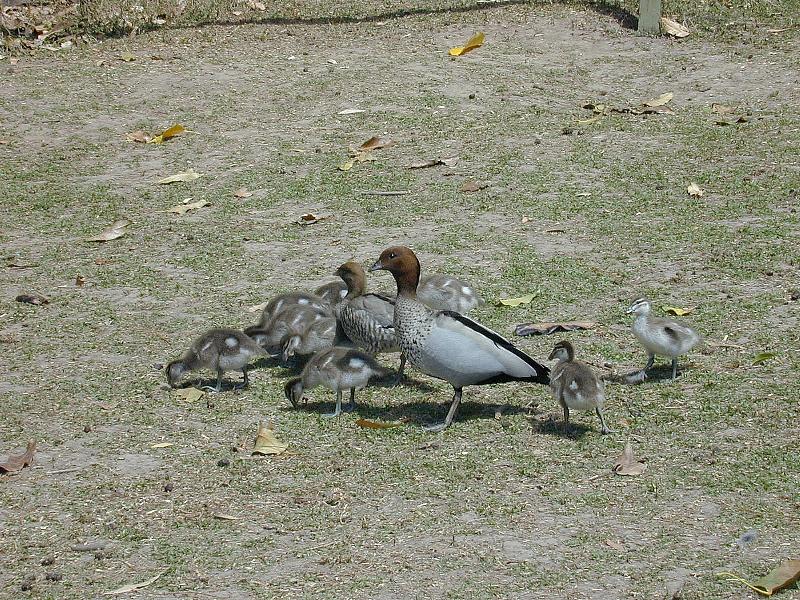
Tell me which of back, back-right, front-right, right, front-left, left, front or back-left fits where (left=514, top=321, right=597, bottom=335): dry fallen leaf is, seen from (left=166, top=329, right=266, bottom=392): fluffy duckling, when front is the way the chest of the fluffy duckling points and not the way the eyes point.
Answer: back

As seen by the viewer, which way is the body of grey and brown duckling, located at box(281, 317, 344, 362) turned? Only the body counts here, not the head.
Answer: to the viewer's left

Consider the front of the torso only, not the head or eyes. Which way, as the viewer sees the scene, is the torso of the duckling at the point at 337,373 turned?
to the viewer's left

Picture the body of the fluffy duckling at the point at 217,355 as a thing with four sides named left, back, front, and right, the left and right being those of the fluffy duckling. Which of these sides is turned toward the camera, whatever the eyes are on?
left

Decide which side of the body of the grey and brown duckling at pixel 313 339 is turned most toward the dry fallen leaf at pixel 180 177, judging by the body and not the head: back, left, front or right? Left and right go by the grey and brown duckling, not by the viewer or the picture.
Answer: right

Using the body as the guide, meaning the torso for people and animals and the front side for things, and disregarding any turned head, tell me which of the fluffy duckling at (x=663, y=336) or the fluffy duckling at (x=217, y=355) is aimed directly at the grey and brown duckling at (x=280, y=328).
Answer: the fluffy duckling at (x=663, y=336)

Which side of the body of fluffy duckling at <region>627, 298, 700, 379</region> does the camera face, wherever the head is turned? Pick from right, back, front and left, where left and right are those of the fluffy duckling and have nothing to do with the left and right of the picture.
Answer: left

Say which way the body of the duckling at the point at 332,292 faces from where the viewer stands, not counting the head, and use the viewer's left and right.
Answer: facing to the left of the viewer

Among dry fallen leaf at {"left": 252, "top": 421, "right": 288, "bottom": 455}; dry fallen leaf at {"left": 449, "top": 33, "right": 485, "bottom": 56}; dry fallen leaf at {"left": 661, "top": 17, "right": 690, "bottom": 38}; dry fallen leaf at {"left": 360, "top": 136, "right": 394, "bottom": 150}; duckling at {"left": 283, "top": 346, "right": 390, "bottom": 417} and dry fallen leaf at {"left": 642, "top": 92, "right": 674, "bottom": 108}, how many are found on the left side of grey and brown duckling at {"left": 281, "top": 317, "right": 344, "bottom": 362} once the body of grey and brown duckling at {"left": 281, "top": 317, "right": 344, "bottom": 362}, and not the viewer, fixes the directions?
2

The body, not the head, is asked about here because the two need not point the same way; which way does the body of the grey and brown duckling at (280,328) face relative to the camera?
to the viewer's left

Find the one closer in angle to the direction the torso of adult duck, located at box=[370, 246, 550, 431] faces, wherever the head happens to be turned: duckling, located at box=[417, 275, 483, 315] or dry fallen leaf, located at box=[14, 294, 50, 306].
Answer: the dry fallen leaf

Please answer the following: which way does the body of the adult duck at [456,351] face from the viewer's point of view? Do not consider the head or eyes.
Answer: to the viewer's left
